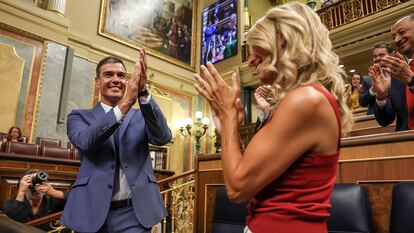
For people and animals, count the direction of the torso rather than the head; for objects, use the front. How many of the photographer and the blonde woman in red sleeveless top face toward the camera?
1

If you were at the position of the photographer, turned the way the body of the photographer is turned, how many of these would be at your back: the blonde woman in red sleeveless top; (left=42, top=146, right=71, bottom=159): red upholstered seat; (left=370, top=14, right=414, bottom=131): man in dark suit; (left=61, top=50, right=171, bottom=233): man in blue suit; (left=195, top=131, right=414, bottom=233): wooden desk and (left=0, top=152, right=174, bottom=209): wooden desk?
2

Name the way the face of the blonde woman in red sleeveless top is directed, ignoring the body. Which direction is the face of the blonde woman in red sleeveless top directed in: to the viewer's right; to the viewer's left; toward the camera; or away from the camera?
to the viewer's left

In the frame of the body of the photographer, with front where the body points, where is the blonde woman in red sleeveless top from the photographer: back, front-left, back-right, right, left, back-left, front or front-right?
front

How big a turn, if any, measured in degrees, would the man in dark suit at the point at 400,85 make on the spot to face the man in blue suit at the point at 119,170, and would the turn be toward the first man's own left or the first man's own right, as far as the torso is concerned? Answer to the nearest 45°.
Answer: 0° — they already face them

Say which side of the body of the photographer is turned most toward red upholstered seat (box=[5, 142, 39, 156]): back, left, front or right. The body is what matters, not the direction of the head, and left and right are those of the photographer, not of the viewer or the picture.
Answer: back

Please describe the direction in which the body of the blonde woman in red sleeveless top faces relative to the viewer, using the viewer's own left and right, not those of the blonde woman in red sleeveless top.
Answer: facing to the left of the viewer

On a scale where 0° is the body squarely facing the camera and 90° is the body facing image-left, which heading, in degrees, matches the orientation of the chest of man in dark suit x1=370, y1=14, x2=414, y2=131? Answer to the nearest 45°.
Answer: approximately 45°

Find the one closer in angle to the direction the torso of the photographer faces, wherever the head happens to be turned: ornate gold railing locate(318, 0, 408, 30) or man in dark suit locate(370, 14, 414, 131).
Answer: the man in dark suit

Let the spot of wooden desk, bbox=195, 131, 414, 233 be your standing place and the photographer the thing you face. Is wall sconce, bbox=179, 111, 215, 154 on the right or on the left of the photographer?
right

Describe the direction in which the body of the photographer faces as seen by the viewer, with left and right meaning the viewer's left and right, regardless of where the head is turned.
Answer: facing the viewer

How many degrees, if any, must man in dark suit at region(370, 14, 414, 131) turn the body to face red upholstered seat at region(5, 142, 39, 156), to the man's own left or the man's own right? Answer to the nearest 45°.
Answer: approximately 45° to the man's own right

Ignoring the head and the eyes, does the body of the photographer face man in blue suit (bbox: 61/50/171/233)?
yes

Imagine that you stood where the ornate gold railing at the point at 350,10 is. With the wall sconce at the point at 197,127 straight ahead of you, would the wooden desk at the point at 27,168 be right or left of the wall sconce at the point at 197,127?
left

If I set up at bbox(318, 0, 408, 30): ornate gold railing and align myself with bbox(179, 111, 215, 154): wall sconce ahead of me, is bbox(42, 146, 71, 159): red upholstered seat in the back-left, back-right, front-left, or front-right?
front-left

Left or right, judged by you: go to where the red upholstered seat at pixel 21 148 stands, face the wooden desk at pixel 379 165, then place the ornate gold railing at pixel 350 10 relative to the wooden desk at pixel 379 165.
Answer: left

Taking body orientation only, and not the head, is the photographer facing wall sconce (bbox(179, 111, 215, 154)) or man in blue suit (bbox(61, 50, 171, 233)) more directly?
the man in blue suit

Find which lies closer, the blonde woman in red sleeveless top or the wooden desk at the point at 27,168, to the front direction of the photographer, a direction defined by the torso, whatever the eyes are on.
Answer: the blonde woman in red sleeveless top

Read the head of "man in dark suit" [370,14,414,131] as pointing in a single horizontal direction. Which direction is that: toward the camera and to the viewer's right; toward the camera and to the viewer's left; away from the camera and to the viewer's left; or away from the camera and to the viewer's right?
toward the camera and to the viewer's left
